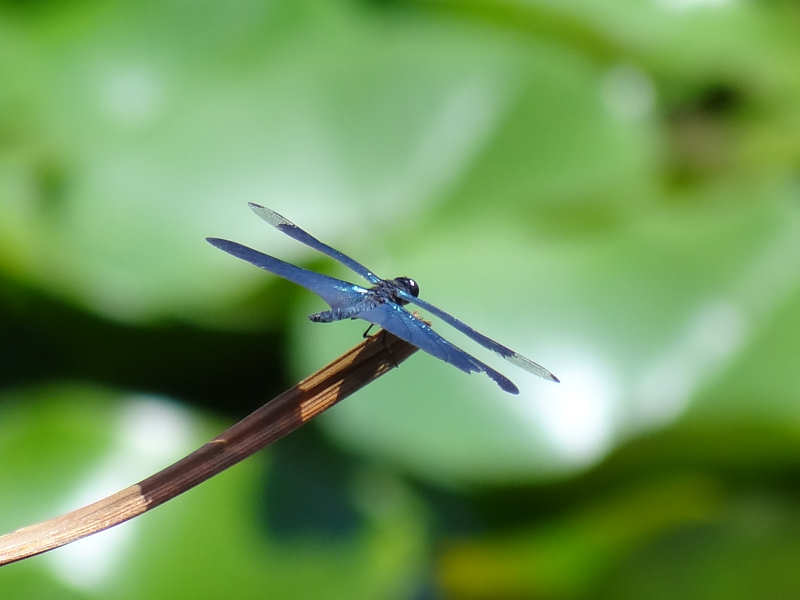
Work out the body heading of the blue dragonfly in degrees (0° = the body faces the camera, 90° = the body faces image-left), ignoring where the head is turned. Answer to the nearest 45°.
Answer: approximately 225°
